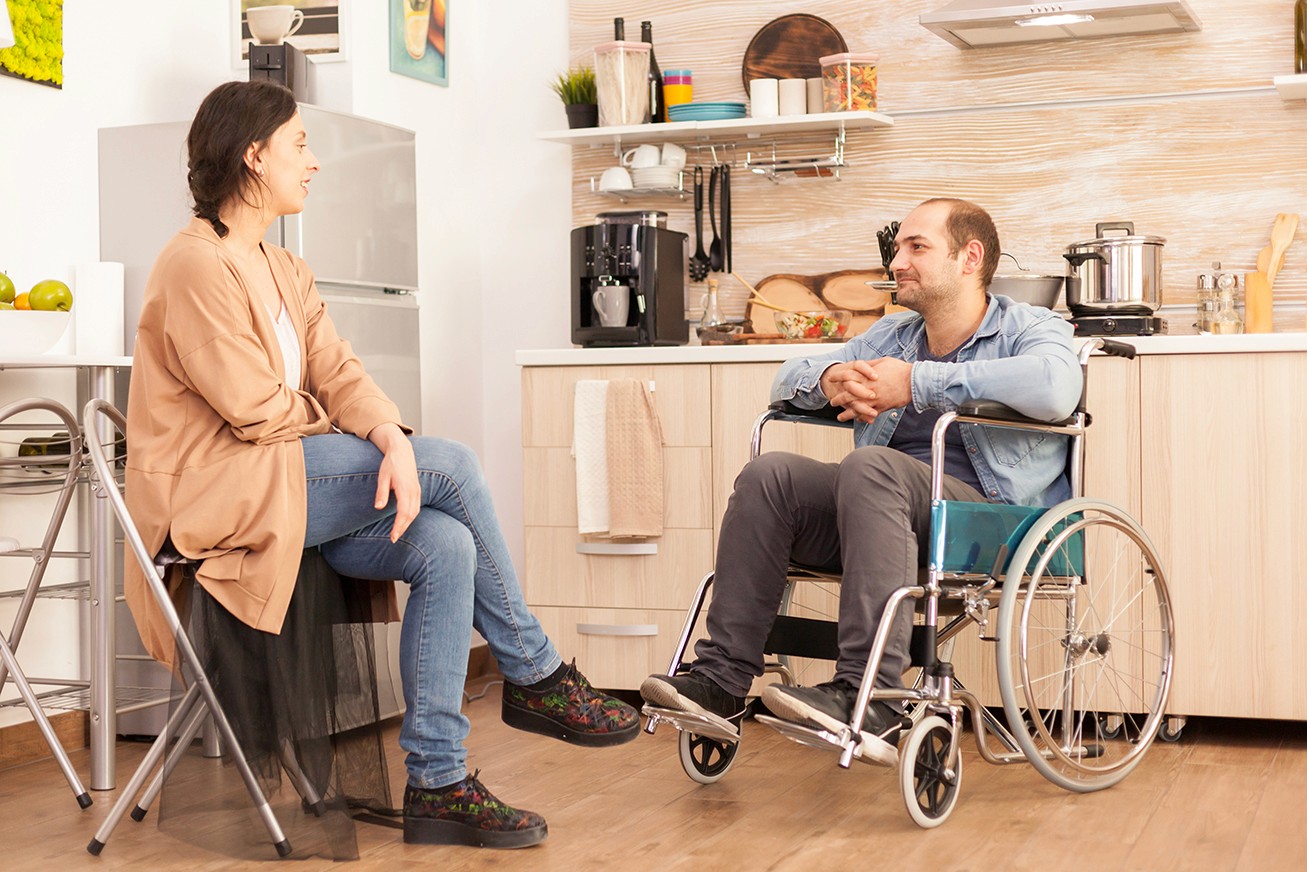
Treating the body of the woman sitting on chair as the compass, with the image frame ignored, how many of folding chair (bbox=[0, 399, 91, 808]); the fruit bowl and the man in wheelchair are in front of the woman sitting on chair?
1

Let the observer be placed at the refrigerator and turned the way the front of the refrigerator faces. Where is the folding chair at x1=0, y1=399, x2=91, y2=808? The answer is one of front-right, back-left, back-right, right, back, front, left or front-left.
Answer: right

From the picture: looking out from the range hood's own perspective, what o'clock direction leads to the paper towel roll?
The paper towel roll is roughly at 2 o'clock from the range hood.

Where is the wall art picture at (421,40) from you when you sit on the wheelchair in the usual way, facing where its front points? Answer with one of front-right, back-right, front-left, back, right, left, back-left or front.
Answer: right

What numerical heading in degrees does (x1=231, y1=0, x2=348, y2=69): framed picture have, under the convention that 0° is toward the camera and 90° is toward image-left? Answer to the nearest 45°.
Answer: approximately 315°

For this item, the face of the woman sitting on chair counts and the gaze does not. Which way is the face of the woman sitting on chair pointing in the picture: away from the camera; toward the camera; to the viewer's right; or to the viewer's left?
to the viewer's right

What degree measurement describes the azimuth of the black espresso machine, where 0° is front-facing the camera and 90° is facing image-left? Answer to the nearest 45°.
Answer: approximately 45°

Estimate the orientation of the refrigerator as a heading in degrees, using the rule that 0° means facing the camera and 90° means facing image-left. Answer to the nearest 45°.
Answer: approximately 315°

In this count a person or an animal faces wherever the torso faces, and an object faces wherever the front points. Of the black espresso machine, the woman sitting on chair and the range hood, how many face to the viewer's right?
1

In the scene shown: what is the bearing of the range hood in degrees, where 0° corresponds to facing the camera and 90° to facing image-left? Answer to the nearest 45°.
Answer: approximately 0°

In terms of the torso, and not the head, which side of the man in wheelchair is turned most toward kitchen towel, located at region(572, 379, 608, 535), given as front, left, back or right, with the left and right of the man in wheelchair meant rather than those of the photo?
right
